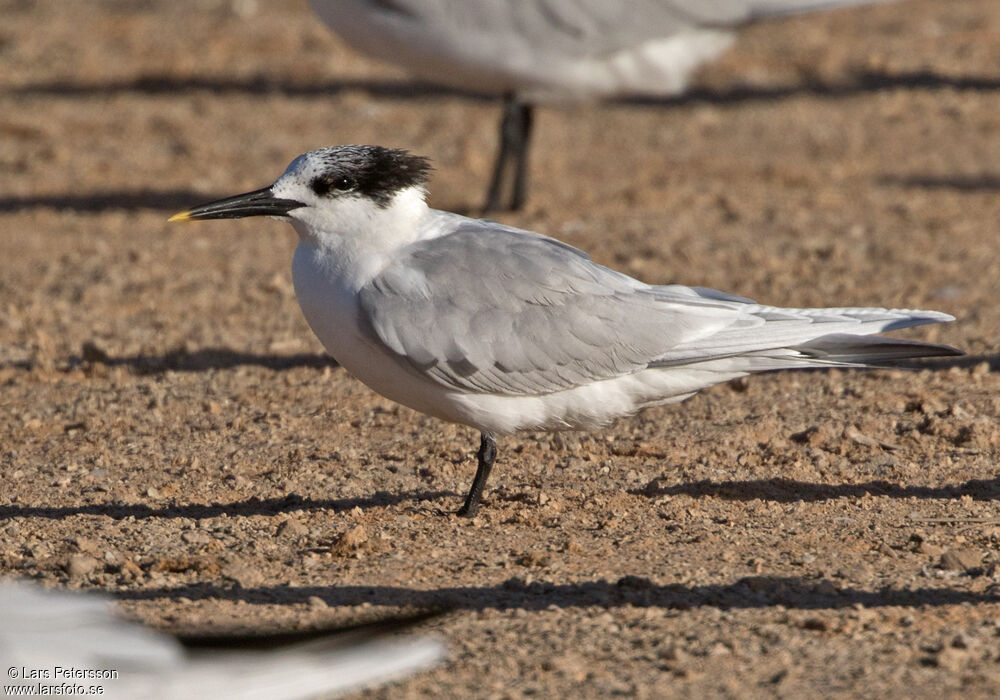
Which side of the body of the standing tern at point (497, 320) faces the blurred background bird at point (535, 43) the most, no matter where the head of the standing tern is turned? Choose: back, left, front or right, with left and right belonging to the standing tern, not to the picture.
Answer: right

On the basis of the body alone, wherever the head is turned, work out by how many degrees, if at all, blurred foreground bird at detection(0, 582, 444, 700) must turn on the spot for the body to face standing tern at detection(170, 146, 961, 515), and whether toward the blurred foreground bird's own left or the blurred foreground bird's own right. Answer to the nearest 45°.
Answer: approximately 135° to the blurred foreground bird's own right

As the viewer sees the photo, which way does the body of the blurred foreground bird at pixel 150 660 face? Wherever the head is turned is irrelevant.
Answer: to the viewer's left

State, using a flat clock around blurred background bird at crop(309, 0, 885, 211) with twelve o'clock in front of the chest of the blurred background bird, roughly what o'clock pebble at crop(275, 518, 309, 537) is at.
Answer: The pebble is roughly at 9 o'clock from the blurred background bird.

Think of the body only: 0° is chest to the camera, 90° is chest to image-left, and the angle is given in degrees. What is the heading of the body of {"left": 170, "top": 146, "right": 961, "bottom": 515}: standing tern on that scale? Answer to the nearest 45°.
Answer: approximately 90°

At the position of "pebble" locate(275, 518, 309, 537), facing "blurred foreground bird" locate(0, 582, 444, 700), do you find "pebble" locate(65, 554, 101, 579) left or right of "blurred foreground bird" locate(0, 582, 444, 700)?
right

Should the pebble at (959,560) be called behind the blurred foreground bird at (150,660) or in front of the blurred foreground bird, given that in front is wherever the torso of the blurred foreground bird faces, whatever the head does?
behind

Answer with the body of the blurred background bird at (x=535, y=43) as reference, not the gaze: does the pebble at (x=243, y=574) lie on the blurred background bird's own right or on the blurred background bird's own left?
on the blurred background bird's own left

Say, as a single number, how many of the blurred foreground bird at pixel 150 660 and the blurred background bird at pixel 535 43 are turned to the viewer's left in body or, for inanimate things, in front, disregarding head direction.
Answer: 2

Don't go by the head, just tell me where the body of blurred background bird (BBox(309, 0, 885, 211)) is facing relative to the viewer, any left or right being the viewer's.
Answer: facing to the left of the viewer
